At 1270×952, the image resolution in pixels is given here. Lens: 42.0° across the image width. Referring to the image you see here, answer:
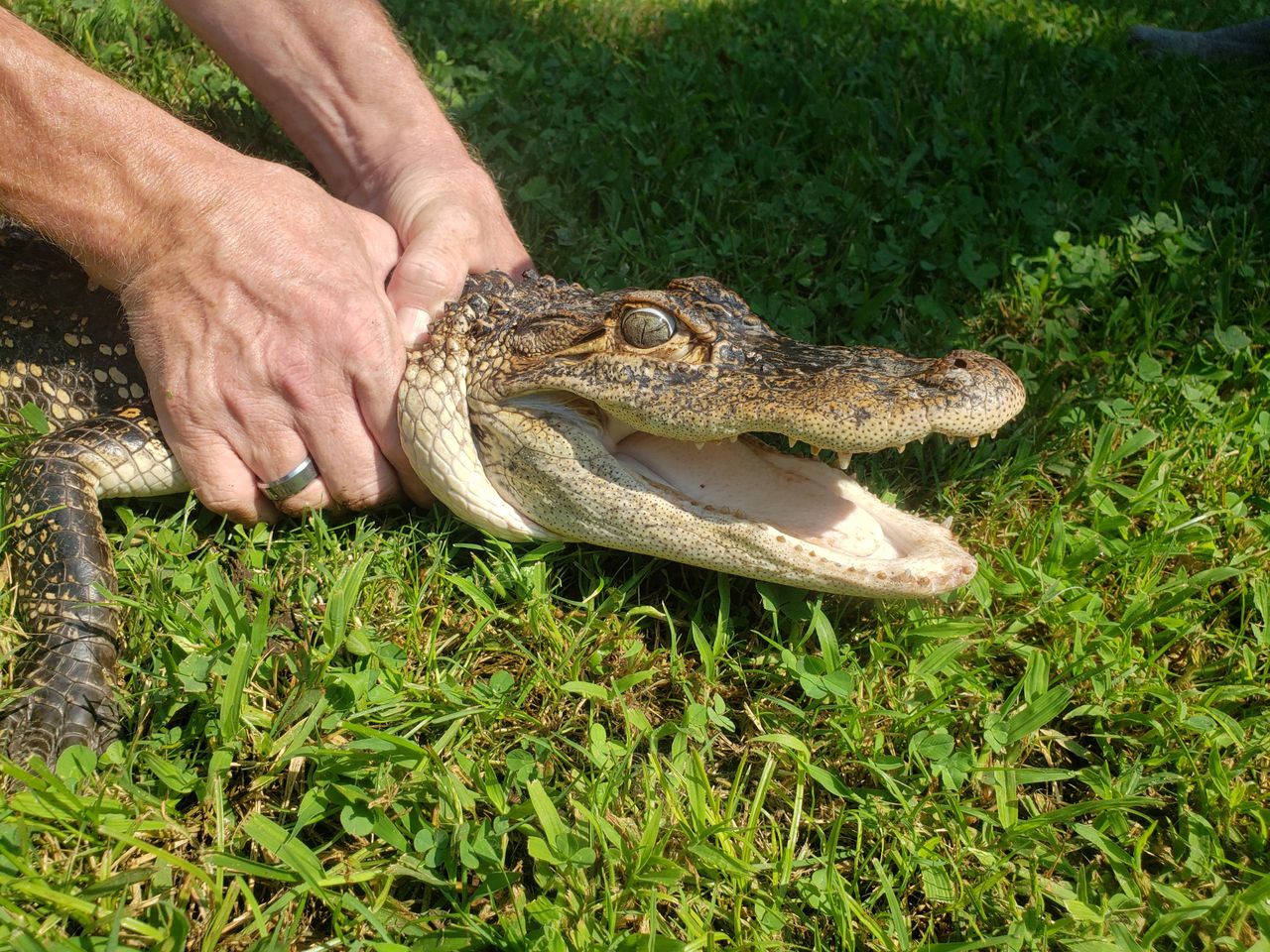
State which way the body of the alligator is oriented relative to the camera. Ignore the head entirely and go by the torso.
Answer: to the viewer's right

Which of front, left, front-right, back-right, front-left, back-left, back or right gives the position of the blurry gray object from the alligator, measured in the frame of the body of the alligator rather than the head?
front-left
